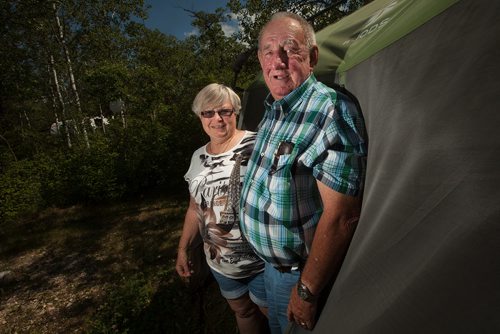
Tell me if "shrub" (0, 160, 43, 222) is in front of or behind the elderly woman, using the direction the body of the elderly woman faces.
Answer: behind

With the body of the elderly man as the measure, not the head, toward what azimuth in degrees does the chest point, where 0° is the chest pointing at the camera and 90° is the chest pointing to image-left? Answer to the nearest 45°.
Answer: approximately 45°

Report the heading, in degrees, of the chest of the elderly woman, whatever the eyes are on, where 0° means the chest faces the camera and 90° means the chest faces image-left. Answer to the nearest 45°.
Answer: approximately 0°

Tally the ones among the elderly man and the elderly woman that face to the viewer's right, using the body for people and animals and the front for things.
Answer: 0

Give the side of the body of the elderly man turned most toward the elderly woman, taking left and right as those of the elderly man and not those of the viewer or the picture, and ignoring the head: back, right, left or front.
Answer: right
